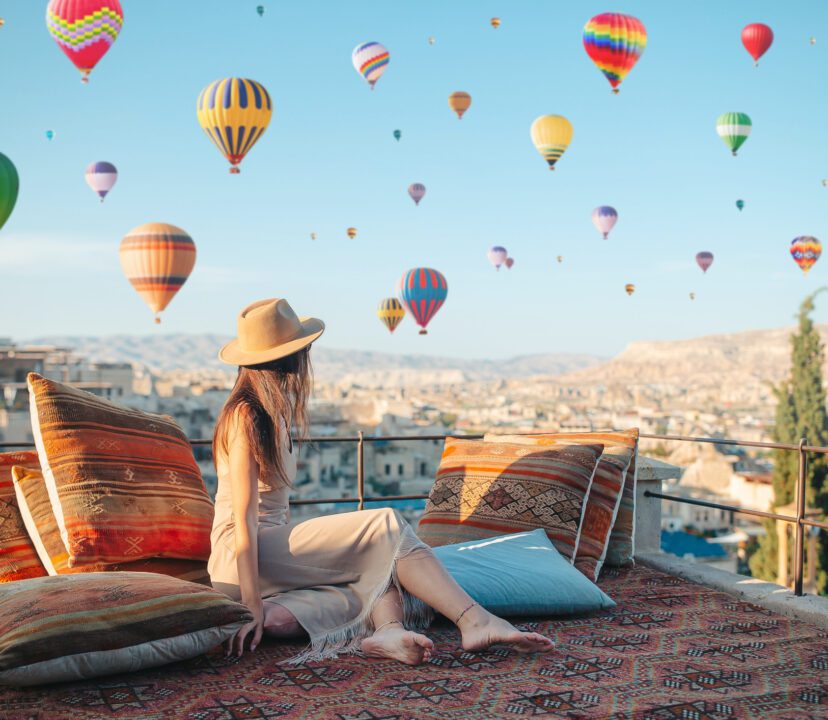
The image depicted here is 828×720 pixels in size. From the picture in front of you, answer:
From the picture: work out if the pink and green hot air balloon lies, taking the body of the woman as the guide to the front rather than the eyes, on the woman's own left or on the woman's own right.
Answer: on the woman's own left

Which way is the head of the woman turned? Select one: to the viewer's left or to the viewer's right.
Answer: to the viewer's right

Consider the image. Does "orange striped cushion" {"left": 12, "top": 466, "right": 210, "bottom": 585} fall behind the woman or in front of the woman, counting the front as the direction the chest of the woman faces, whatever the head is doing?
behind
